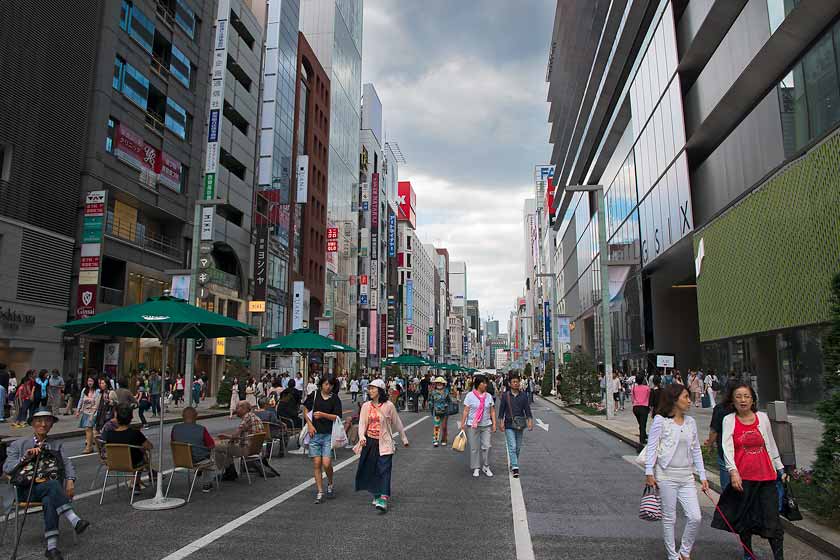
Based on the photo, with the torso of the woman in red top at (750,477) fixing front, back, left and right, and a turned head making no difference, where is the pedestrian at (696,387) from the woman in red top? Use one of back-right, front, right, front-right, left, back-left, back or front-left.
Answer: back

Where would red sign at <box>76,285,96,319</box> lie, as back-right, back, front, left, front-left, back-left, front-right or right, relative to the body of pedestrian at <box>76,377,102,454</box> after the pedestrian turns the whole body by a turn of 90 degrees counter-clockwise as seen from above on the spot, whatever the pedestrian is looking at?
left

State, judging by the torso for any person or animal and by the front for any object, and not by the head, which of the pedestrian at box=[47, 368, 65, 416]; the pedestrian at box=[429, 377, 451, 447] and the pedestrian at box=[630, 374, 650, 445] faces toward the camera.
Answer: the pedestrian at box=[429, 377, 451, 447]

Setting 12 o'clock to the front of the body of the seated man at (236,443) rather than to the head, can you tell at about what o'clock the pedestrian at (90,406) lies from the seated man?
The pedestrian is roughly at 2 o'clock from the seated man.

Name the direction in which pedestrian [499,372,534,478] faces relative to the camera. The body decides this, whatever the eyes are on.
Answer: toward the camera

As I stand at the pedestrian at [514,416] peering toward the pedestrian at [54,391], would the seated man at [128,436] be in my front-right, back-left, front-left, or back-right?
front-left

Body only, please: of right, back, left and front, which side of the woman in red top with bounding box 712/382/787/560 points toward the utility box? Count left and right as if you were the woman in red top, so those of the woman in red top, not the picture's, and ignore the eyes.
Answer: back

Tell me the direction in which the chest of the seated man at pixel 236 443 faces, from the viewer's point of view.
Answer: to the viewer's left

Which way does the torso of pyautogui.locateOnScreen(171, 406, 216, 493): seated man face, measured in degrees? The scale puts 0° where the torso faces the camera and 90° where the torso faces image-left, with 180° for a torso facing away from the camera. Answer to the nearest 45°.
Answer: approximately 225°

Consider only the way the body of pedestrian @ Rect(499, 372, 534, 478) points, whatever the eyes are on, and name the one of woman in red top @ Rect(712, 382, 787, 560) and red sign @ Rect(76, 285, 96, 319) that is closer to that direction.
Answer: the woman in red top

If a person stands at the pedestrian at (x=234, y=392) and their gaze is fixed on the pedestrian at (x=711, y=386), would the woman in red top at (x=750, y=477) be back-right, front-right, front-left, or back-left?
front-right

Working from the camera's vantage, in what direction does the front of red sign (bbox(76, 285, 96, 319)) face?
facing the viewer

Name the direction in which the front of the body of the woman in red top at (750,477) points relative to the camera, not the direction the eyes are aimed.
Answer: toward the camera

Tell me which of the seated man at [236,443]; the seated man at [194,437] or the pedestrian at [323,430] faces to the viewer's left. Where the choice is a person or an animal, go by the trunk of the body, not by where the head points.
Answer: the seated man at [236,443]

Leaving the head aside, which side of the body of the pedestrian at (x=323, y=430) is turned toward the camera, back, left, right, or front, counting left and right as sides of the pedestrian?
front

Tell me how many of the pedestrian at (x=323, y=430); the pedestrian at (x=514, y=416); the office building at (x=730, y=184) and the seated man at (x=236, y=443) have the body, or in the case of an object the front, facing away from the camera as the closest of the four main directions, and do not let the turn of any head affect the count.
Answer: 0

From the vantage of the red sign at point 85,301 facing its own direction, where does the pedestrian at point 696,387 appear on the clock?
The pedestrian is roughly at 10 o'clock from the red sign.
